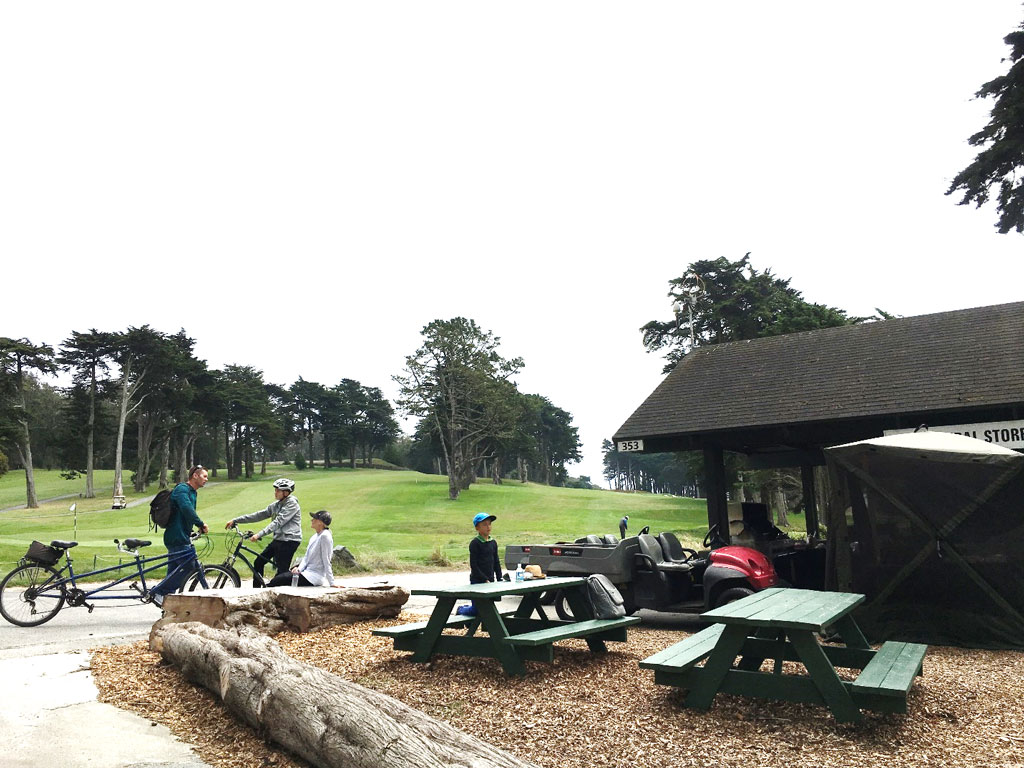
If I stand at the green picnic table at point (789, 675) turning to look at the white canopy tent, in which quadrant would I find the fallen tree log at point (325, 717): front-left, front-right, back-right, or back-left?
back-left

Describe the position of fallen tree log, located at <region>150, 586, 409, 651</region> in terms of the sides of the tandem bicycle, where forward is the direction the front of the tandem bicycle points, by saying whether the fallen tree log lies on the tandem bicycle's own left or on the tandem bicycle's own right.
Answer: on the tandem bicycle's own right

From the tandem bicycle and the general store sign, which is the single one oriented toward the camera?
the general store sign

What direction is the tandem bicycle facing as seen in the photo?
to the viewer's right

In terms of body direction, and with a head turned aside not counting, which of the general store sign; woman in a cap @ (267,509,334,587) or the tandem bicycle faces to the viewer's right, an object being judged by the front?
the tandem bicycle

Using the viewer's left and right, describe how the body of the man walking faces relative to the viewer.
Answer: facing to the right of the viewer

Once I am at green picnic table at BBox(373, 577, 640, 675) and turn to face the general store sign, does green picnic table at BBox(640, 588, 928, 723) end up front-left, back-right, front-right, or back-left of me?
front-right

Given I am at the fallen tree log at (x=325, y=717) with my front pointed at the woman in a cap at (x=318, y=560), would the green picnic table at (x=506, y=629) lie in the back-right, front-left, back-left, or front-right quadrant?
front-right

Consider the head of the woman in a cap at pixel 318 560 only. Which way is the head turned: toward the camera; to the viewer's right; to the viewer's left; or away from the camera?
to the viewer's left

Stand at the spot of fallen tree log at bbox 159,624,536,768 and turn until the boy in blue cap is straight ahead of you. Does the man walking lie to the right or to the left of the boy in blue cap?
left

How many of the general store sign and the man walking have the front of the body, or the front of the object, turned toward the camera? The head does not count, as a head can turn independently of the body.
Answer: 1

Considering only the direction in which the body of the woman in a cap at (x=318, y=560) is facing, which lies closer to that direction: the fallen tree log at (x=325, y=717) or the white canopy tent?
the fallen tree log

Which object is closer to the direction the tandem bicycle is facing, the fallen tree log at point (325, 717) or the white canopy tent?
the white canopy tent

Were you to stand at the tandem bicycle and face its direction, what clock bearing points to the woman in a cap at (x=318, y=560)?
The woman in a cap is roughly at 1 o'clock from the tandem bicycle.

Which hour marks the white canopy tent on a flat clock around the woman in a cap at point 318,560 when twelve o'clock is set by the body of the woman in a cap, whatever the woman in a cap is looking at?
The white canopy tent is roughly at 7 o'clock from the woman in a cap.

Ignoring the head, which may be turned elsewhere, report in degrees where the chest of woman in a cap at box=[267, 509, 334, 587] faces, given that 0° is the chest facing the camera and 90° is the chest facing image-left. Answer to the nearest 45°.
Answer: approximately 90°

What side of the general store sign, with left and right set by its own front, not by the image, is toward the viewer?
front

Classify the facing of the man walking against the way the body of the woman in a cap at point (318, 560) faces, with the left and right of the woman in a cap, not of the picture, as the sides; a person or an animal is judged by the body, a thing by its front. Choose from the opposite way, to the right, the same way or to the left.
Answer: the opposite way
